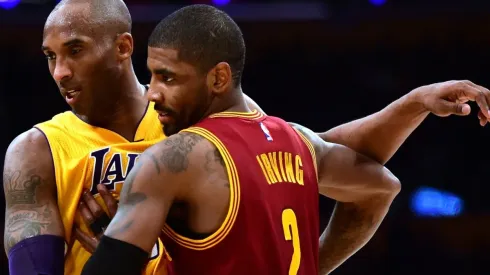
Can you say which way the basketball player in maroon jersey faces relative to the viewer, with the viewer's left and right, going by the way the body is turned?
facing away from the viewer and to the left of the viewer
